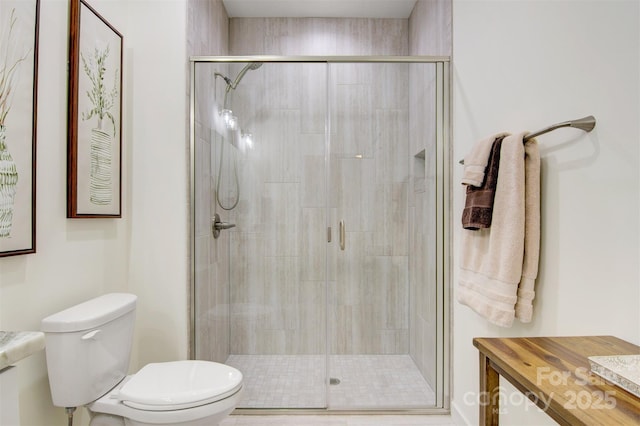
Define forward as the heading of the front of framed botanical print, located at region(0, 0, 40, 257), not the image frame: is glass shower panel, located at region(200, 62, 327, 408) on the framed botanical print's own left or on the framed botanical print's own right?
on the framed botanical print's own left

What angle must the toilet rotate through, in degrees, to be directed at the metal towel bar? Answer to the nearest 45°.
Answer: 0° — it already faces it

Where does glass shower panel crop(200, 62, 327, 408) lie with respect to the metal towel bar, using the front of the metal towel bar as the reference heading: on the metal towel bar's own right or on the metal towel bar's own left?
on the metal towel bar's own right

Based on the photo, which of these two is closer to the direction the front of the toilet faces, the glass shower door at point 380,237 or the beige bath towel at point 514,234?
the beige bath towel

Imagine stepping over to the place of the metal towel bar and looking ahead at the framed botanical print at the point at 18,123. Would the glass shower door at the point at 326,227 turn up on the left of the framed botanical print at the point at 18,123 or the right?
right

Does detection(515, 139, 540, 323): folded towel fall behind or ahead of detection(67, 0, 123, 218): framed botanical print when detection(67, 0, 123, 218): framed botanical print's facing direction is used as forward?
ahead
